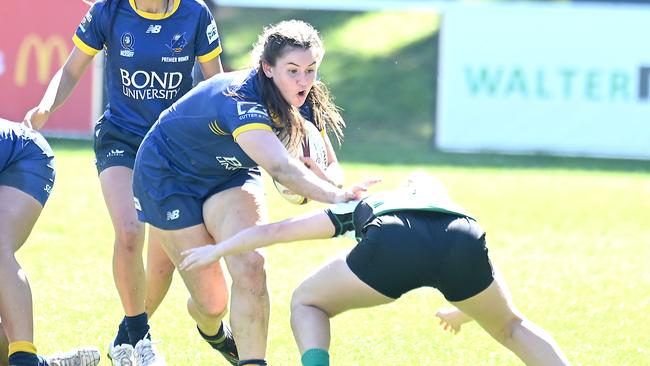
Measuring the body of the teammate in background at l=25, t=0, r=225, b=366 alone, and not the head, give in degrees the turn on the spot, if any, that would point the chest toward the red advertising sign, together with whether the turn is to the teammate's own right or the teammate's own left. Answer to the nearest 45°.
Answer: approximately 180°

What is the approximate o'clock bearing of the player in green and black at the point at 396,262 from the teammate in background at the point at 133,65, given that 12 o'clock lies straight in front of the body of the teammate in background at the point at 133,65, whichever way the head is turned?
the player in green and black at the point at 396,262 is roughly at 11 o'clock from the teammate in background at the point at 133,65.

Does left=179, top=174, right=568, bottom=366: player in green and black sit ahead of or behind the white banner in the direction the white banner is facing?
ahead

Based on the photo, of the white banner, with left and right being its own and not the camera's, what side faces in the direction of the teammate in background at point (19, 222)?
front
